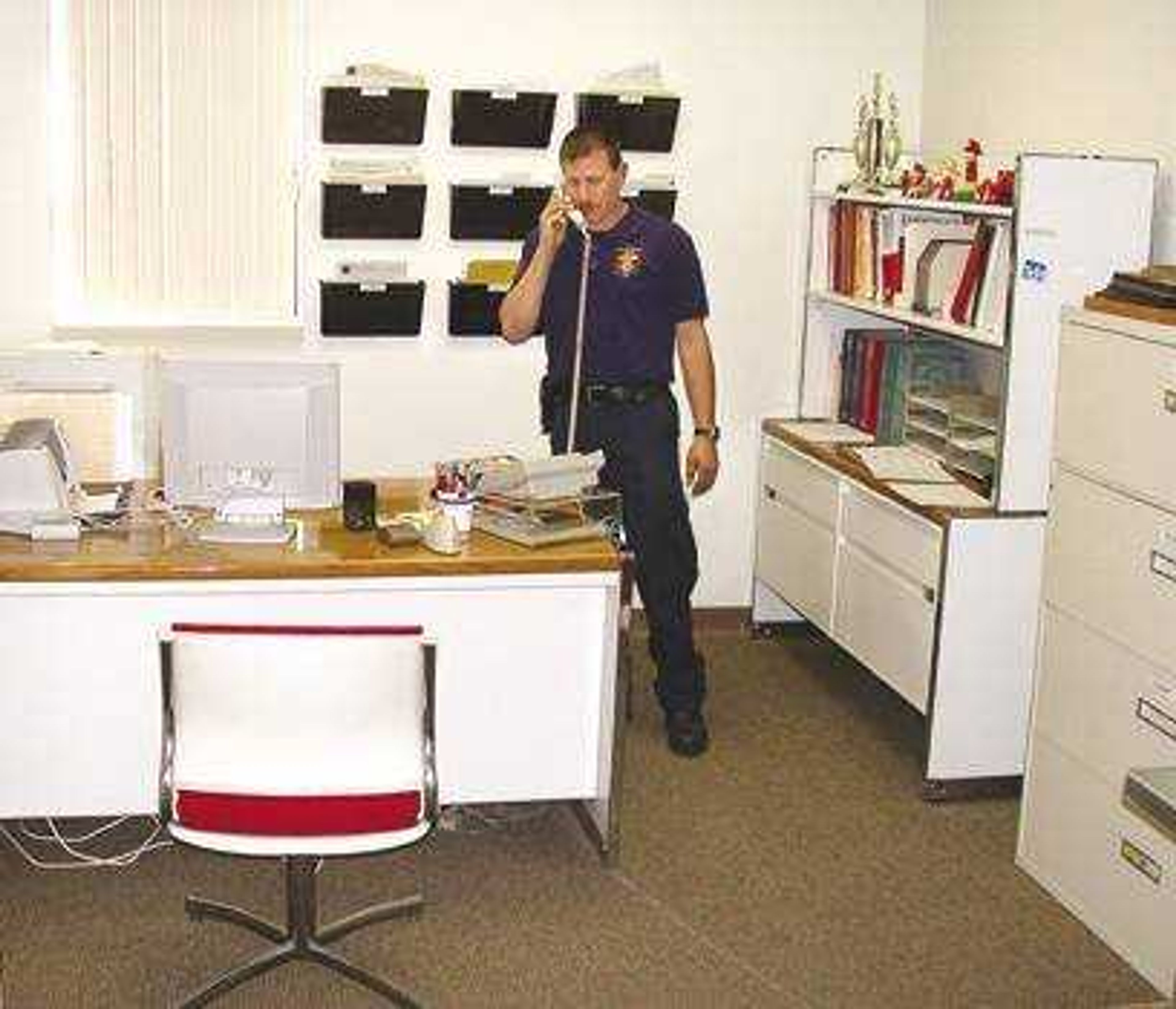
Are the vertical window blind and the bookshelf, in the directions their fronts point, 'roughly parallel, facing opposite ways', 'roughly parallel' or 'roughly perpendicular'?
roughly perpendicular

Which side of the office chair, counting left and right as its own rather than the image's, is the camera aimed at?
back

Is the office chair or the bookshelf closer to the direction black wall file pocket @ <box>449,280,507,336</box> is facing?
the office chair

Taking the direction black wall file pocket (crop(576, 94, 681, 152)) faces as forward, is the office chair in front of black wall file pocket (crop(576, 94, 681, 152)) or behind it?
in front

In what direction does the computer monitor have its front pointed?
away from the camera

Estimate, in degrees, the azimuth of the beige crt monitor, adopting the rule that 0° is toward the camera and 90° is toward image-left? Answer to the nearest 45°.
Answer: approximately 180°

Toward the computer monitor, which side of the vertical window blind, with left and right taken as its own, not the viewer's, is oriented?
front

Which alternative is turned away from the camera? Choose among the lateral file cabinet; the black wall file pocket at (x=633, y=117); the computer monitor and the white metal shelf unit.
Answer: the computer monitor

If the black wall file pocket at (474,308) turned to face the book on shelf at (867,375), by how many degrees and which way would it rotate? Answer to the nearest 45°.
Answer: approximately 90° to its left

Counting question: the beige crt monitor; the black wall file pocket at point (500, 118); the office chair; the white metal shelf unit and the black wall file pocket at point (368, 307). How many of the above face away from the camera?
2

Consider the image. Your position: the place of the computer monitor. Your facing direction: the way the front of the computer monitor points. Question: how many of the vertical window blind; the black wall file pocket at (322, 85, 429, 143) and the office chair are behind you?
1

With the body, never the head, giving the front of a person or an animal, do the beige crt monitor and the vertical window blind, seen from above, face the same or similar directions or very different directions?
very different directions
